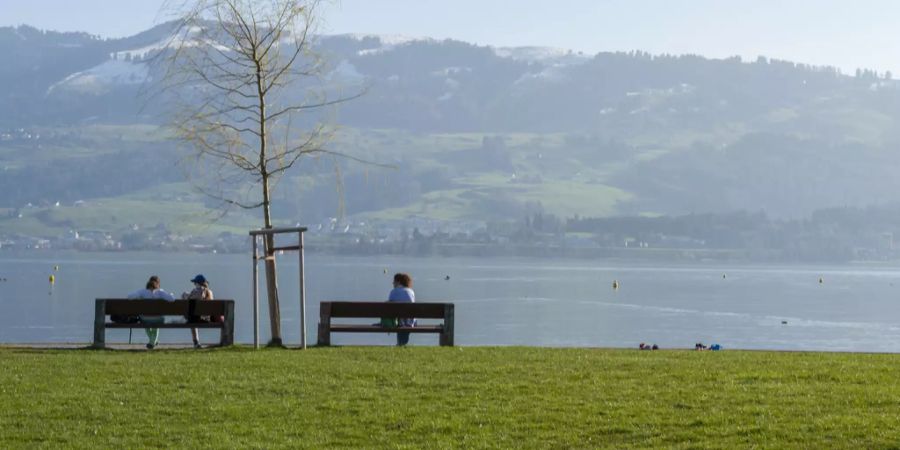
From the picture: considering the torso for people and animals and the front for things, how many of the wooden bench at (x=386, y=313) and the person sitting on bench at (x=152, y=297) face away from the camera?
2

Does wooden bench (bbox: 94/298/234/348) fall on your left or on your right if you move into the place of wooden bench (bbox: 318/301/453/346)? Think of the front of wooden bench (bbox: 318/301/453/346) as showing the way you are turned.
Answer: on your left

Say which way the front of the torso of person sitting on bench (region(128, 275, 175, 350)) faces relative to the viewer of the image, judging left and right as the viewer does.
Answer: facing away from the viewer

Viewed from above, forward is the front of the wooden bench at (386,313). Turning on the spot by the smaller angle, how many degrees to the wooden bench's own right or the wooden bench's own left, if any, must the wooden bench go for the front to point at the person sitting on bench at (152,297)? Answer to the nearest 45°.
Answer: approximately 90° to the wooden bench's own left

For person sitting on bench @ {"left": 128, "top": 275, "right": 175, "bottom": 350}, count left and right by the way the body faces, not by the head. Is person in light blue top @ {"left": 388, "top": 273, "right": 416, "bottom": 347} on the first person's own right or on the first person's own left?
on the first person's own right

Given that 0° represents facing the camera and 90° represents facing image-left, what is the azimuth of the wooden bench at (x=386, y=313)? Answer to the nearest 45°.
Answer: approximately 180°
